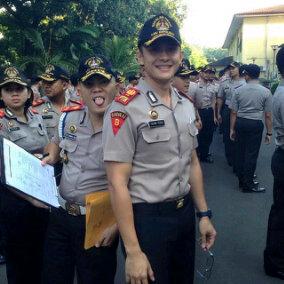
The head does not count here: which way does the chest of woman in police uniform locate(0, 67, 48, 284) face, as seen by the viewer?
toward the camera

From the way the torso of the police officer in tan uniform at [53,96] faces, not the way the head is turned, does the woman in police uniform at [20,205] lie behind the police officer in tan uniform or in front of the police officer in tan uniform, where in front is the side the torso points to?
in front

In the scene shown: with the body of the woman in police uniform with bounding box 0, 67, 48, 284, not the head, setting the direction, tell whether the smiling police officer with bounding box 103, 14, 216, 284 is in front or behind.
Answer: in front

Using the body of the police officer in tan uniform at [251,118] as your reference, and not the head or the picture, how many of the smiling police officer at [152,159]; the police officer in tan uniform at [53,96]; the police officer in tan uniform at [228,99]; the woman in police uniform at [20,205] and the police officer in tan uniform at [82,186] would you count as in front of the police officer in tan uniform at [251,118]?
1

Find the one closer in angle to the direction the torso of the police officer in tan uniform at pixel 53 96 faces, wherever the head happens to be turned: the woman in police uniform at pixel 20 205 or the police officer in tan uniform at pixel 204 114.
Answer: the woman in police uniform

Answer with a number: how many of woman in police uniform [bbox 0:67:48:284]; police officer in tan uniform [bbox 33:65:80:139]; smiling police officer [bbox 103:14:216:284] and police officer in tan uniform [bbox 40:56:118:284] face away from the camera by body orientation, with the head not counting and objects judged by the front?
0

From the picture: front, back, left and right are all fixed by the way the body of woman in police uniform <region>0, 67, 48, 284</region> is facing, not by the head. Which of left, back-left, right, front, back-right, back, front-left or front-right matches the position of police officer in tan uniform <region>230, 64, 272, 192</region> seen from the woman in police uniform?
back-left

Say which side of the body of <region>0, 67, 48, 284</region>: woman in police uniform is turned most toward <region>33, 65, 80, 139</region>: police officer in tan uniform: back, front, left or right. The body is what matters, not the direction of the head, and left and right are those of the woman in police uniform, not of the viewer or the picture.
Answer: back

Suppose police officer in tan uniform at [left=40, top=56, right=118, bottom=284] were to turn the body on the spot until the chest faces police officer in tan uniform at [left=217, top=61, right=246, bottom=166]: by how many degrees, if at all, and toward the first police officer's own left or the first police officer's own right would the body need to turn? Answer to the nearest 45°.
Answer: approximately 135° to the first police officer's own left

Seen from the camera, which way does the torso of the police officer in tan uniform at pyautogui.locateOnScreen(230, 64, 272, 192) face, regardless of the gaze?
away from the camera

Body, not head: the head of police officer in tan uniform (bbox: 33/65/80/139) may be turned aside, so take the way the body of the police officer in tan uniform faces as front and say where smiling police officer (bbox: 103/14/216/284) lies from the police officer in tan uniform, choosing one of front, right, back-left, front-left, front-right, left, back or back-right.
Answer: front-left

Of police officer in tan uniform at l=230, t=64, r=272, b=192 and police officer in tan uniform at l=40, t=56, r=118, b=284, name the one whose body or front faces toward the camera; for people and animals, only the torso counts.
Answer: police officer in tan uniform at l=40, t=56, r=118, b=284

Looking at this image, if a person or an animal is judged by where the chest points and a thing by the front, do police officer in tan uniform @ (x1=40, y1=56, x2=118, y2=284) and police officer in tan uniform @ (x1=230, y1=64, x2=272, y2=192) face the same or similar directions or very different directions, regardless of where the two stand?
very different directions

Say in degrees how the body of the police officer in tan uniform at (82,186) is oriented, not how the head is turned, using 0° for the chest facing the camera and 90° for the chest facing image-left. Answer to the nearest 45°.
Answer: approximately 0°

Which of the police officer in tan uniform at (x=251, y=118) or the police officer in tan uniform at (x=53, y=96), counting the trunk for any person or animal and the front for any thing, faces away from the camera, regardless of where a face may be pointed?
the police officer in tan uniform at (x=251, y=118)

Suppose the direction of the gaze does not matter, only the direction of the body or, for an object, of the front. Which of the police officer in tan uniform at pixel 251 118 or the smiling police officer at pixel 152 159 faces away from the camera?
the police officer in tan uniform

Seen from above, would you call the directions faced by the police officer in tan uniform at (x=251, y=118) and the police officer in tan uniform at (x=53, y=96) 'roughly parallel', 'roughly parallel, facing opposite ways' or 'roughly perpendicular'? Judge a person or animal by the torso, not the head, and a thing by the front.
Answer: roughly parallel, facing opposite ways

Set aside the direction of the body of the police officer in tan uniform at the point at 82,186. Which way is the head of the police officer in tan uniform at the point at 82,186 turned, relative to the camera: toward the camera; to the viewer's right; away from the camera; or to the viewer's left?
toward the camera
